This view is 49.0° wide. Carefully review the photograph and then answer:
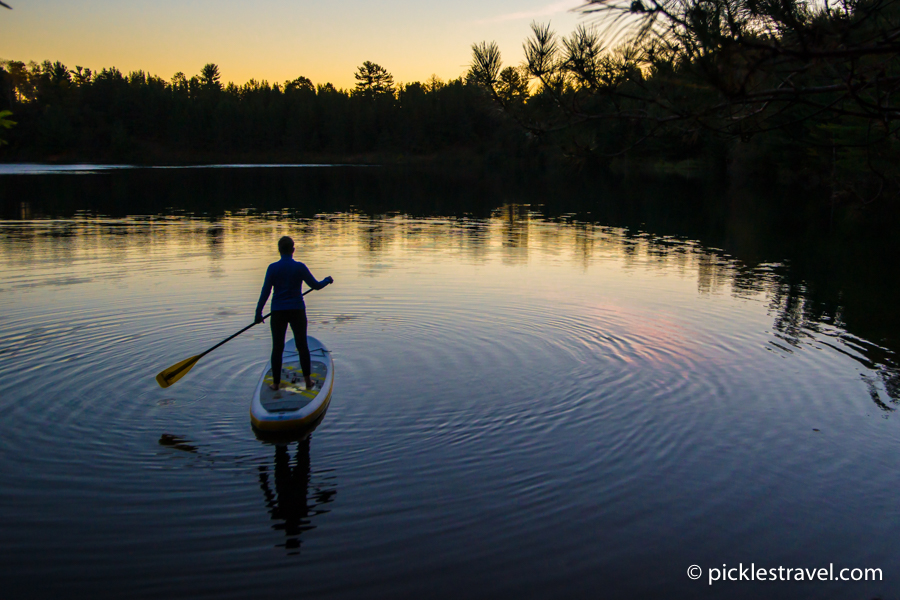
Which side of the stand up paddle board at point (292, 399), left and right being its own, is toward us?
back

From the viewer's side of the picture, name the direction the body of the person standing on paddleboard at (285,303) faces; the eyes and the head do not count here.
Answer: away from the camera

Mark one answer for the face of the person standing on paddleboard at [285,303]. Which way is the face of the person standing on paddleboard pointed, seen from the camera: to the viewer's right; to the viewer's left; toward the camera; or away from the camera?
away from the camera
